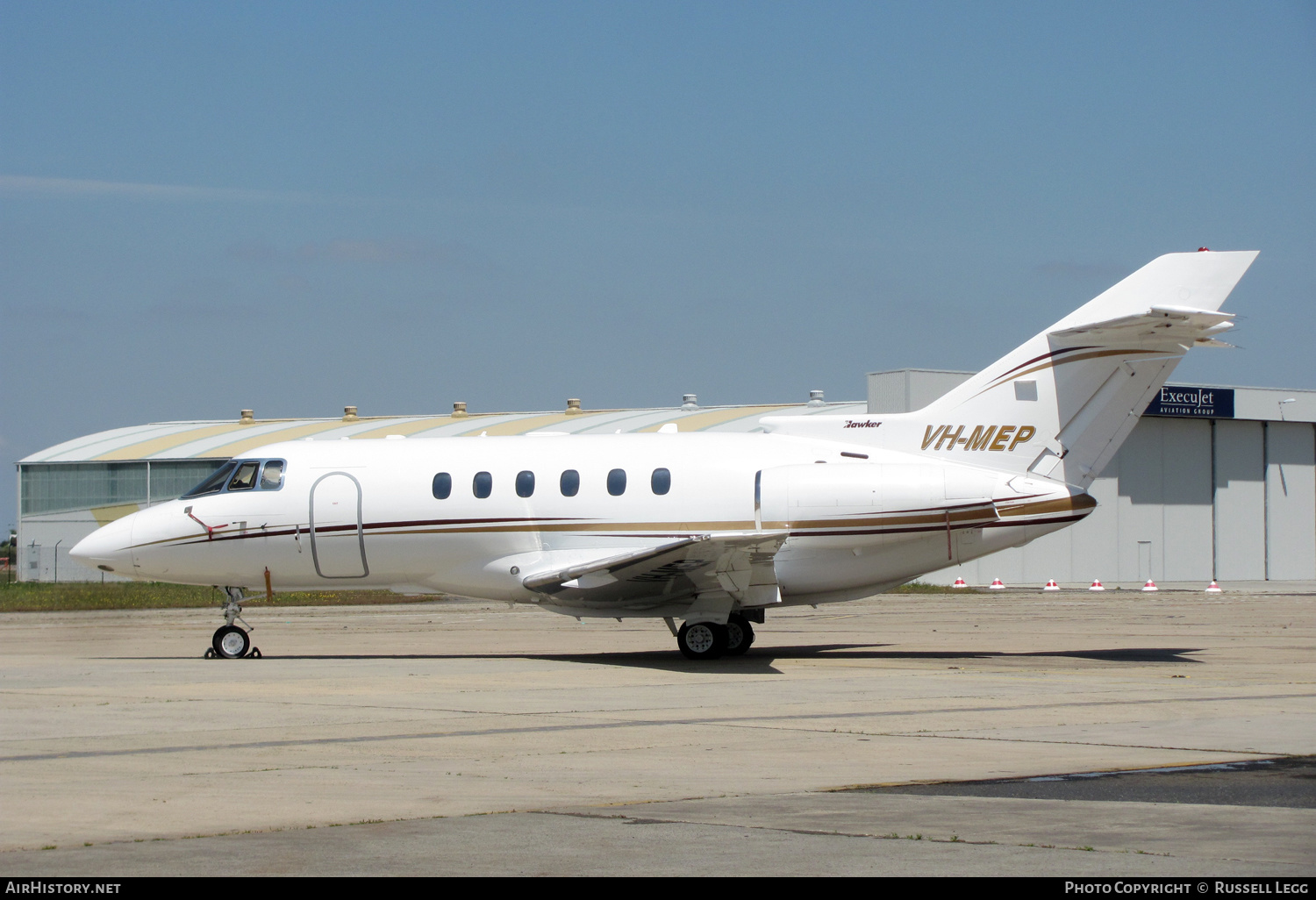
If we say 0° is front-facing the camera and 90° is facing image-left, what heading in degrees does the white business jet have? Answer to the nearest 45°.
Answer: approximately 90°
